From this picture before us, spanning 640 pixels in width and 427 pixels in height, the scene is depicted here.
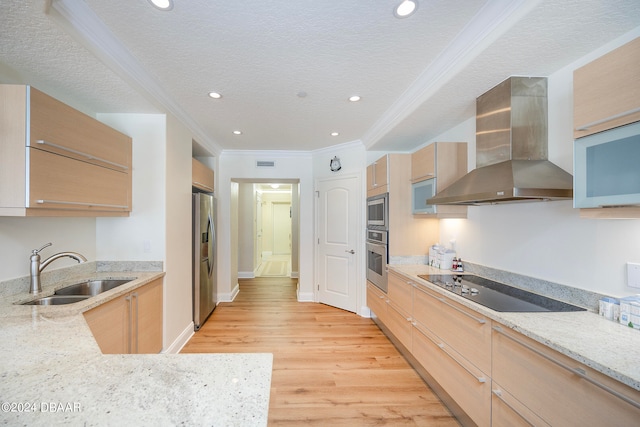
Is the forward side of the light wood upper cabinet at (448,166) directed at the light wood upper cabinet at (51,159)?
yes

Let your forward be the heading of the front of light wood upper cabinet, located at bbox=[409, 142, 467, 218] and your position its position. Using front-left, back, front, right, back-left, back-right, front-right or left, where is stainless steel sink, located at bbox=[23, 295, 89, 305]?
front

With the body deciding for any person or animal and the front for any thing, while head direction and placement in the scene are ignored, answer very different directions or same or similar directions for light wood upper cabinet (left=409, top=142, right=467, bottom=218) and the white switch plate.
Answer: same or similar directions

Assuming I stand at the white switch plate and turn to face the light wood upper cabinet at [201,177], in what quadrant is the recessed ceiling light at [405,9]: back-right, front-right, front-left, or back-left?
front-left

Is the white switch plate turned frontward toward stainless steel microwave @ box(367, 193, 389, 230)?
no

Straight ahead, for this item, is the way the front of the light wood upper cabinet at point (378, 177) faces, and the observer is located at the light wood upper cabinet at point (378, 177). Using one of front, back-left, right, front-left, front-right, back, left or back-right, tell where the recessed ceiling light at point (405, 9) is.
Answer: left

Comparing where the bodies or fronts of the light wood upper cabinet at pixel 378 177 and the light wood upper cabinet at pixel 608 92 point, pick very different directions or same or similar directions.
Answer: same or similar directions

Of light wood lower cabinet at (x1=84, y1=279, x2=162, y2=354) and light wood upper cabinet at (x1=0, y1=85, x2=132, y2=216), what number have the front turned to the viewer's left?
0

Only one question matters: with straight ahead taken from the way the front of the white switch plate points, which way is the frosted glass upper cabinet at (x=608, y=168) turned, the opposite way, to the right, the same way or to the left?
the same way

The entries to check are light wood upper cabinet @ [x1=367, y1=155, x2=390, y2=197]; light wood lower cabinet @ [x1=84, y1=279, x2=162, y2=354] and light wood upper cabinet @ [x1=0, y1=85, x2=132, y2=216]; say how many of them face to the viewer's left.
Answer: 1

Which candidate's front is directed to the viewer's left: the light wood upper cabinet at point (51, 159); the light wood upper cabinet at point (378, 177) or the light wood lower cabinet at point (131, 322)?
the light wood upper cabinet at point (378, 177)

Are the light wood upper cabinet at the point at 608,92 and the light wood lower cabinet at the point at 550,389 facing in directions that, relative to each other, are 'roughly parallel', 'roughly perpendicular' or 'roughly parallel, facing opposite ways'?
roughly parallel

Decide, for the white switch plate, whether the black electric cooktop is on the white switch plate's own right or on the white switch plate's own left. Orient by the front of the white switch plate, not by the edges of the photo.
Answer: on the white switch plate's own right

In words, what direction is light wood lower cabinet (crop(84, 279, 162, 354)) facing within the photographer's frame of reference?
facing the viewer and to the right of the viewer

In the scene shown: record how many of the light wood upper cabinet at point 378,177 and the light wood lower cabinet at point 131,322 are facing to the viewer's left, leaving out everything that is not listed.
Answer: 1

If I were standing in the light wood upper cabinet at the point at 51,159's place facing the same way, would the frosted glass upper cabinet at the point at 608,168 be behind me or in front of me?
in front

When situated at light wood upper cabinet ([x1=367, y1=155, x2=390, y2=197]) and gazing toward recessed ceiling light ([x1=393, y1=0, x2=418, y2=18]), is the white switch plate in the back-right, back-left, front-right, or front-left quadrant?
front-left

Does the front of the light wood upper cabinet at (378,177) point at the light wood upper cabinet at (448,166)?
no

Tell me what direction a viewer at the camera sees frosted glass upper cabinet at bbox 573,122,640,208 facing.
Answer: facing the viewer and to the left of the viewer

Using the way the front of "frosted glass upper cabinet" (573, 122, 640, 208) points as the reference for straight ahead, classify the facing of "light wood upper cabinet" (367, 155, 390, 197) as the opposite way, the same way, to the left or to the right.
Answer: the same way

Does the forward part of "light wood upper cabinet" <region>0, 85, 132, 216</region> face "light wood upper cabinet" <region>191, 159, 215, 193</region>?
no
